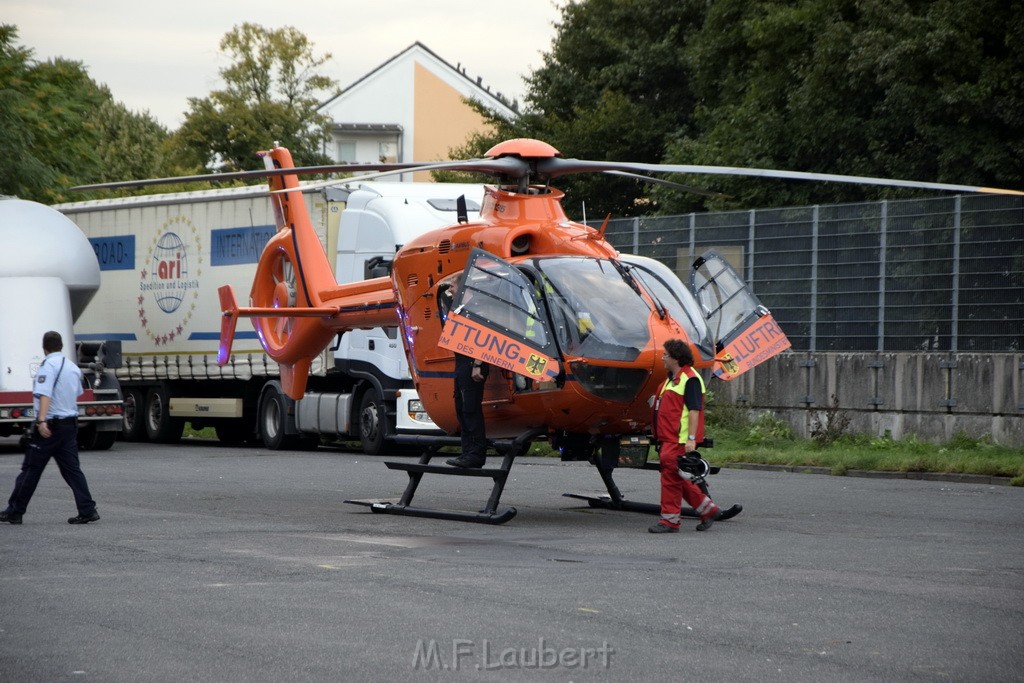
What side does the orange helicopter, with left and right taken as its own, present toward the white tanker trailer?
back

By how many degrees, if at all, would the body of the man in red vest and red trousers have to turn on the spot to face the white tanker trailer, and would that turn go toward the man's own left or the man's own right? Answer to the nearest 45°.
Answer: approximately 45° to the man's own right

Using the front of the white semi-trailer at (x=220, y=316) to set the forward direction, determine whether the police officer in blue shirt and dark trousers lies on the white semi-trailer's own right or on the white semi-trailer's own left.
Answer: on the white semi-trailer's own right

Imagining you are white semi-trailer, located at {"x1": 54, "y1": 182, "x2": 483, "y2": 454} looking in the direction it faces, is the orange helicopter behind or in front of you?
in front

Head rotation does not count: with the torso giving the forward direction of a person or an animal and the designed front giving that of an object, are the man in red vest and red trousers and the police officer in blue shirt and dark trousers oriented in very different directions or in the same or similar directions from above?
same or similar directions

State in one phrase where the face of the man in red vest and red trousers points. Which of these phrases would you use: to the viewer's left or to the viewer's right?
to the viewer's left

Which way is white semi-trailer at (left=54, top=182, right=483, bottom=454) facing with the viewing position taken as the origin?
facing the viewer and to the right of the viewer

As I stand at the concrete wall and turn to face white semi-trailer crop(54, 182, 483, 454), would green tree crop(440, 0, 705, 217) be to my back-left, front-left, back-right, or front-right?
front-right

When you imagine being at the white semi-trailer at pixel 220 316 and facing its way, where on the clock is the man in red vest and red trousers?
The man in red vest and red trousers is roughly at 1 o'clock from the white semi-trailer.

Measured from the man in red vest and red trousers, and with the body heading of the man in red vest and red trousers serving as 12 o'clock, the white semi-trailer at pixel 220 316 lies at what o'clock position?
The white semi-trailer is roughly at 2 o'clock from the man in red vest and red trousers.
